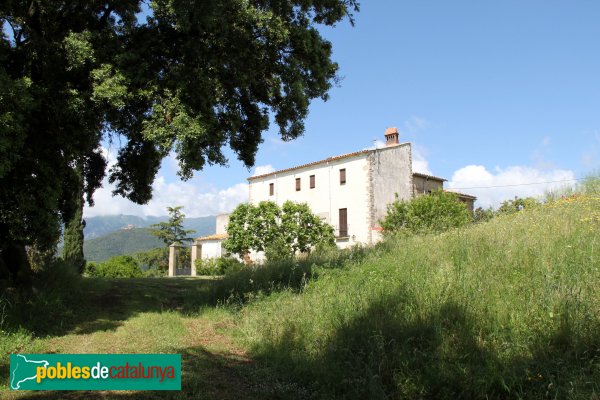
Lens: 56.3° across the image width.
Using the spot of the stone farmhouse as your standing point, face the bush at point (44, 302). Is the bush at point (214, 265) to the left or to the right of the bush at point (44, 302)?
right

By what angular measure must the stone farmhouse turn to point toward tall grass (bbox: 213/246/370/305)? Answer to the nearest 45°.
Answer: approximately 45° to its left

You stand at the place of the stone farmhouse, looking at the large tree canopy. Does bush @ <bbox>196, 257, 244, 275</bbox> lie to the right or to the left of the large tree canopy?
right

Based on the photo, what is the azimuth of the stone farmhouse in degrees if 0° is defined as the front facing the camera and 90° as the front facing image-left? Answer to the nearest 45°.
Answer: approximately 45°

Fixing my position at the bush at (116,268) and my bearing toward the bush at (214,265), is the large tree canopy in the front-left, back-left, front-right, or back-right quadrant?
back-right

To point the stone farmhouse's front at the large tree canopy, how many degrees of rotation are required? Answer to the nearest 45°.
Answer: approximately 45° to its left

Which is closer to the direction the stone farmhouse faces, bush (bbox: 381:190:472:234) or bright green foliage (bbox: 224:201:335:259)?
the bright green foliage

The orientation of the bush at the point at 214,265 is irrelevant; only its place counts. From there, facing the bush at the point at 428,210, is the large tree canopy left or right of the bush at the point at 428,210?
right

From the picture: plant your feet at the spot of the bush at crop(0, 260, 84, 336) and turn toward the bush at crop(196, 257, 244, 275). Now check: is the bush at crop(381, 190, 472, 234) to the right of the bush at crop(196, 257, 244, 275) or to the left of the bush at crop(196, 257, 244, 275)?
right

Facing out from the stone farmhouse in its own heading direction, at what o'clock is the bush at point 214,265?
The bush is roughly at 1 o'clock from the stone farmhouse.

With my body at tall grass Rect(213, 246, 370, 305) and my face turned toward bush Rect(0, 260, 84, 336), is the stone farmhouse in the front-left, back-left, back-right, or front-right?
back-right

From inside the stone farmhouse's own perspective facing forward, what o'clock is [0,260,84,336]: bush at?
The bush is roughly at 11 o'clock from the stone farmhouse.

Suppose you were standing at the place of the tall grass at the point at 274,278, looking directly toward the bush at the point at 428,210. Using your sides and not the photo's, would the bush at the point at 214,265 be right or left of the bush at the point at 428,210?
left

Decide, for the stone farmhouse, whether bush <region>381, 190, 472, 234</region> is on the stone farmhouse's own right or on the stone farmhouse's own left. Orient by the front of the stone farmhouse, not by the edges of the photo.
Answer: on the stone farmhouse's own left
